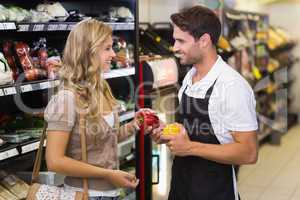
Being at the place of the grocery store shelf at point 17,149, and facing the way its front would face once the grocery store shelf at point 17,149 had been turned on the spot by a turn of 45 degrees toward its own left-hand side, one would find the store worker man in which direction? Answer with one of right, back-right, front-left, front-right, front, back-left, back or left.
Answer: front-right

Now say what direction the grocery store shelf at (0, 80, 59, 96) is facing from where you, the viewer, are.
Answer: facing the viewer and to the right of the viewer

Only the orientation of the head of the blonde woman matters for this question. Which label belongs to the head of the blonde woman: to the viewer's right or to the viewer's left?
to the viewer's right

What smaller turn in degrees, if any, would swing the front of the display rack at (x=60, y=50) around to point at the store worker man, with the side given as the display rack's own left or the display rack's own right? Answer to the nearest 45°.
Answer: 0° — it already faces them

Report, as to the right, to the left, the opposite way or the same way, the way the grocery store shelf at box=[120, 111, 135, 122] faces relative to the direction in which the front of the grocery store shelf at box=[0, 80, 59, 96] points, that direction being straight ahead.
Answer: the same way

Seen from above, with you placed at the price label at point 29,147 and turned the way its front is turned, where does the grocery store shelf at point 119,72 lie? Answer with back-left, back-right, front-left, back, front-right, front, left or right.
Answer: left

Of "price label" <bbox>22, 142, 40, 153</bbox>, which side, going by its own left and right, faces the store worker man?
front

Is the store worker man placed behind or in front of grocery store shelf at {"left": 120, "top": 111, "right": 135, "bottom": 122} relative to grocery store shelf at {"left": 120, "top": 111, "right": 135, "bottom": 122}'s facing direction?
in front

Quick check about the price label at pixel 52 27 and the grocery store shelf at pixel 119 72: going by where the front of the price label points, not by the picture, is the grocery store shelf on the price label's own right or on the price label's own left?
on the price label's own left

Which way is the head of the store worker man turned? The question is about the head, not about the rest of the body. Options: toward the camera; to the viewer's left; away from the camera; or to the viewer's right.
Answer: to the viewer's left

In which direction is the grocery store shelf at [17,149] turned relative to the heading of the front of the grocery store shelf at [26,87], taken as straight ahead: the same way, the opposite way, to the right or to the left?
the same way

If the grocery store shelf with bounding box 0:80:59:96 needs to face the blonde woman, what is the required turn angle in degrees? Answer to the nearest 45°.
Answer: approximately 45° to its right
